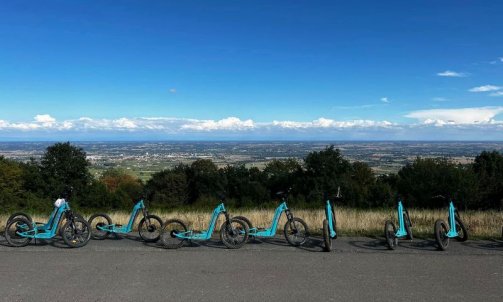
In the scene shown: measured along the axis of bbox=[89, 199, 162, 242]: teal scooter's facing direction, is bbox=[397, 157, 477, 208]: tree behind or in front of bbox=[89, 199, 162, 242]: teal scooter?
in front

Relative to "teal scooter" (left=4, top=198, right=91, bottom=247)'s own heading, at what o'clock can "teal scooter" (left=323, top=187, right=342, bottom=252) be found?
"teal scooter" (left=323, top=187, right=342, bottom=252) is roughly at 1 o'clock from "teal scooter" (left=4, top=198, right=91, bottom=247).

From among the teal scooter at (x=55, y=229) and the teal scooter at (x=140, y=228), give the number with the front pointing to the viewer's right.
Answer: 2

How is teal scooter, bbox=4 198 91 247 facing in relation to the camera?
to the viewer's right

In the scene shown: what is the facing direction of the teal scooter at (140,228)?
to the viewer's right

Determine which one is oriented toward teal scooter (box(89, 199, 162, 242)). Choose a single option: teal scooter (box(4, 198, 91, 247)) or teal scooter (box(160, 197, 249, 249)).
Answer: teal scooter (box(4, 198, 91, 247))

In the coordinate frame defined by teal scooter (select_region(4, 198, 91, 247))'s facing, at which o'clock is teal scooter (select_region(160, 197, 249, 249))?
teal scooter (select_region(160, 197, 249, 249)) is roughly at 1 o'clock from teal scooter (select_region(4, 198, 91, 247)).

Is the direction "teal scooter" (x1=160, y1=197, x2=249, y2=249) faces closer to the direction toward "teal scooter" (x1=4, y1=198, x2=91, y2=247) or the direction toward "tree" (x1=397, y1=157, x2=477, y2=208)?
the tree

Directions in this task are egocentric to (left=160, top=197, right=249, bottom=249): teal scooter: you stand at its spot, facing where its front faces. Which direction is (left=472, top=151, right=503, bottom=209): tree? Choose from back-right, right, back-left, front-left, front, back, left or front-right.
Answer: front-left

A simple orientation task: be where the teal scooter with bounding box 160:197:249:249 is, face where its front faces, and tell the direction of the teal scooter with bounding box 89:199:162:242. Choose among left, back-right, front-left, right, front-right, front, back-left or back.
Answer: back-left

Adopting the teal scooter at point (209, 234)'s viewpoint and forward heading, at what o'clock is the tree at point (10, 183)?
The tree is roughly at 8 o'clock from the teal scooter.

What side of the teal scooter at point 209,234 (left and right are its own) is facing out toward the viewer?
right

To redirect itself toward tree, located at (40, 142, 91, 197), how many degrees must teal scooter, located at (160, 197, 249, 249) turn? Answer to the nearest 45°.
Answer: approximately 90° to its left

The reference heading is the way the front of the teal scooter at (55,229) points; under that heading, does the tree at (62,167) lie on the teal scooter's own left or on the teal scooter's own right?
on the teal scooter's own left

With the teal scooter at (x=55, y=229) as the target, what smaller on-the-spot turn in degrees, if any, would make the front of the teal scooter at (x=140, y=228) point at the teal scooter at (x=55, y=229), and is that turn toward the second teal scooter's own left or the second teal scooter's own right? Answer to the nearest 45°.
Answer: approximately 180°
